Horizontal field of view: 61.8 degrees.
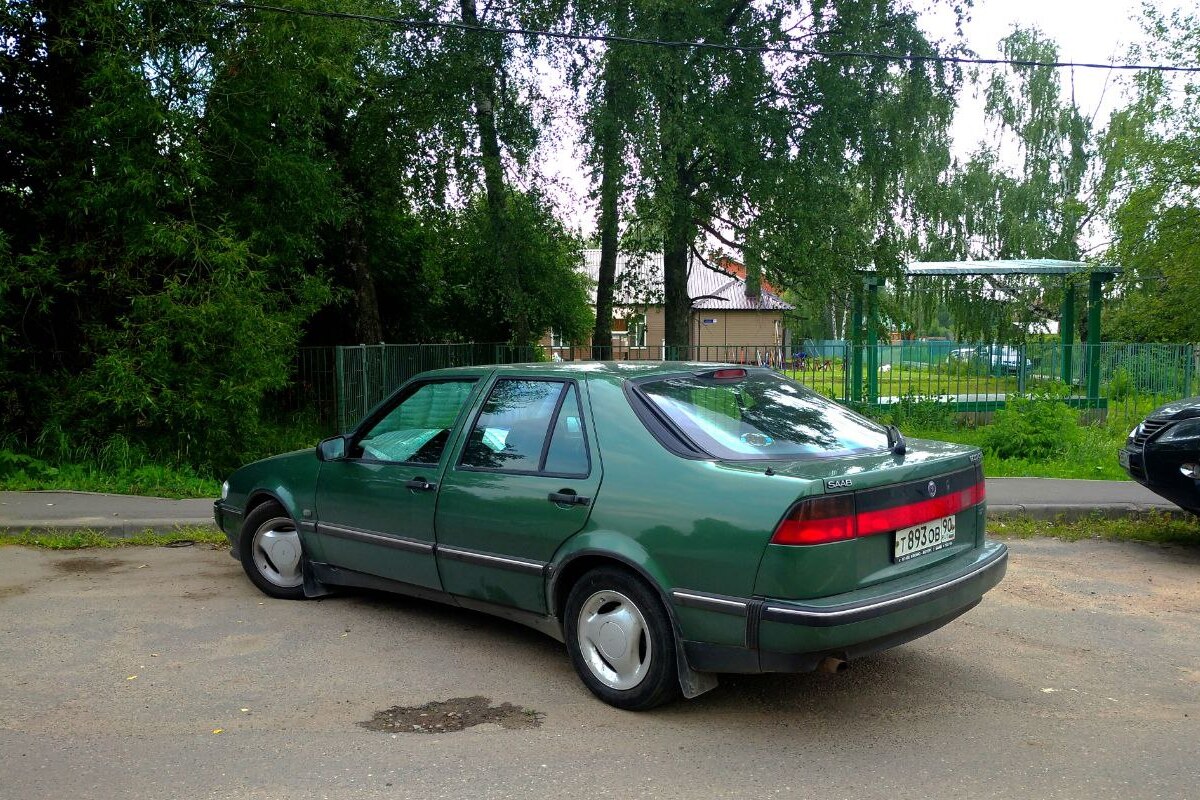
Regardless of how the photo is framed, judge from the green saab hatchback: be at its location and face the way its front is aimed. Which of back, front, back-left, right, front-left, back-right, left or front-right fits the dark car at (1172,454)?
right

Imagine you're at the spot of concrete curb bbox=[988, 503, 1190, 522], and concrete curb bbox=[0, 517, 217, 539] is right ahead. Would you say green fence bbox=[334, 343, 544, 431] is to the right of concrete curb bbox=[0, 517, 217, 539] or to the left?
right

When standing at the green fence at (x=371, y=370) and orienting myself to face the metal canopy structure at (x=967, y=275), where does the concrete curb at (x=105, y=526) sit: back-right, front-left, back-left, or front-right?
back-right

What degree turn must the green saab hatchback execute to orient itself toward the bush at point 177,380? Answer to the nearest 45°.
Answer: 0° — it already faces it

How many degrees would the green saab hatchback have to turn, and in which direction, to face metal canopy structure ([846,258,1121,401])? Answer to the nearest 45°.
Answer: approximately 90° to its right

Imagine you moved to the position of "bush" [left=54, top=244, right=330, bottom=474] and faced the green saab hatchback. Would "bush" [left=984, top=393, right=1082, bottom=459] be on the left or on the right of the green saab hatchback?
left

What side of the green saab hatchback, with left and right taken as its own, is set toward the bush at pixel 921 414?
right

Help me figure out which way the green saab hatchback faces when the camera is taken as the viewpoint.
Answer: facing away from the viewer and to the left of the viewer

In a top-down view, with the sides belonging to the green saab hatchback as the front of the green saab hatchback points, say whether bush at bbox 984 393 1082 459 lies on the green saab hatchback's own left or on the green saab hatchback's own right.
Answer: on the green saab hatchback's own right

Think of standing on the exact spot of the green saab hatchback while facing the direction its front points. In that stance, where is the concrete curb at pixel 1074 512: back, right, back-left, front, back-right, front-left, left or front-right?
right

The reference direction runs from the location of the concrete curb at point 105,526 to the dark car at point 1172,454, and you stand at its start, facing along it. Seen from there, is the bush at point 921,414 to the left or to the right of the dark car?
left

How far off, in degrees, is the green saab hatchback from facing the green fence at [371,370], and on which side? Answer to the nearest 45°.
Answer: approximately 45° to its right

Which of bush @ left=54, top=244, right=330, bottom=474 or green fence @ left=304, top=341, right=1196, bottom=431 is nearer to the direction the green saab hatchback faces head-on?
the bush

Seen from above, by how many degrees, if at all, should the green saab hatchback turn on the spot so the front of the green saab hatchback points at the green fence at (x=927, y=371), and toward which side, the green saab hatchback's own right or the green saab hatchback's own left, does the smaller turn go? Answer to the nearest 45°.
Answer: approximately 90° to the green saab hatchback's own right
